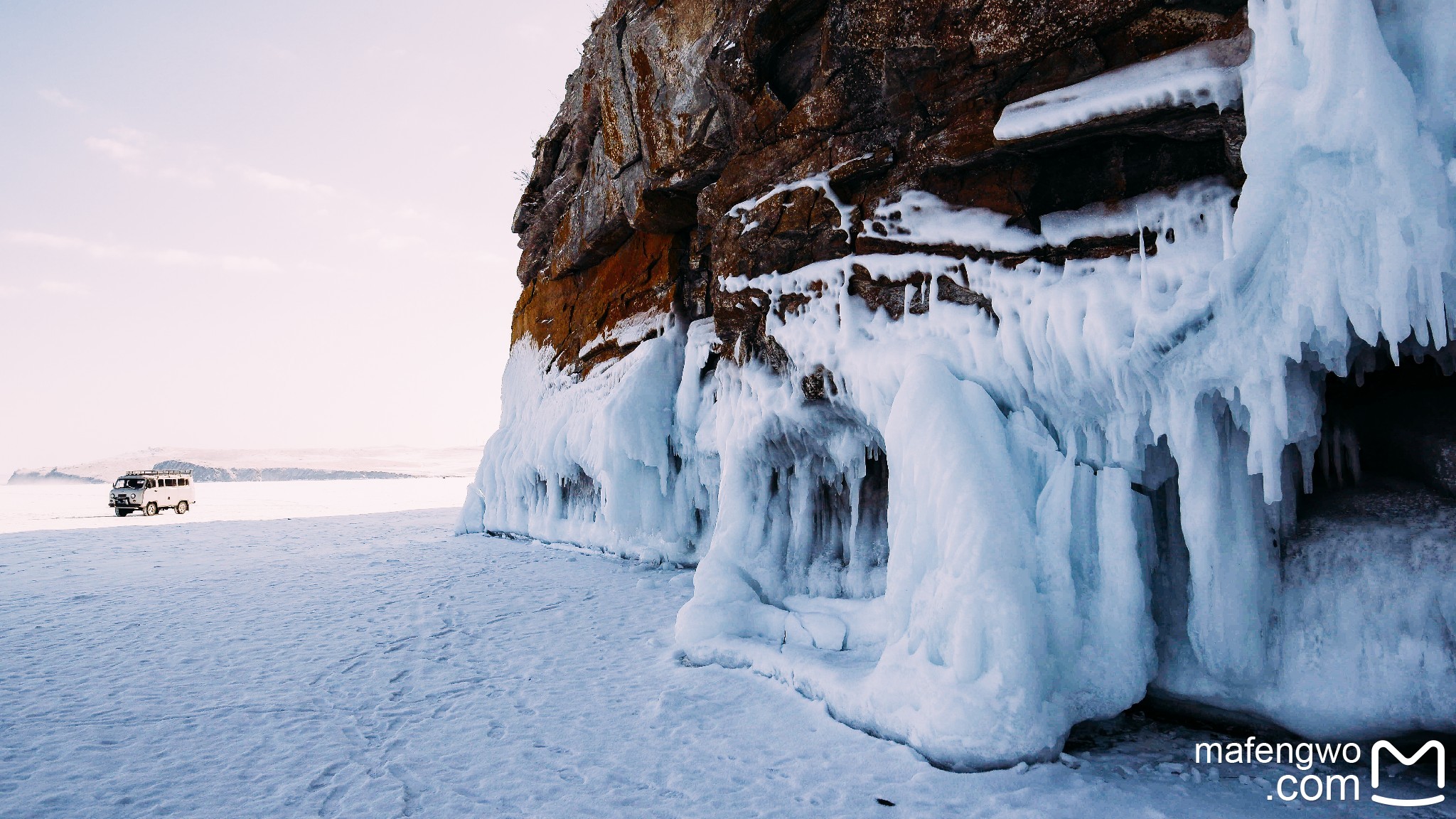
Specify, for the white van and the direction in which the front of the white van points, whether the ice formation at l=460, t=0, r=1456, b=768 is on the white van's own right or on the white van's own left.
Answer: on the white van's own left

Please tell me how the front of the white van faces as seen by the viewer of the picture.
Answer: facing the viewer and to the left of the viewer
